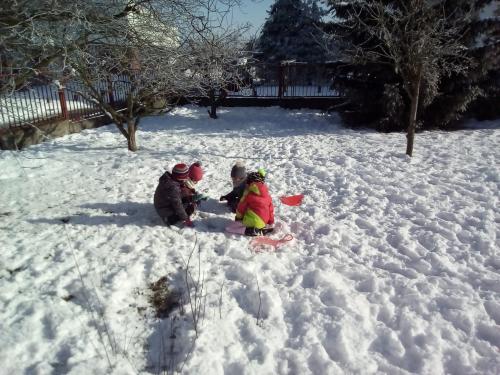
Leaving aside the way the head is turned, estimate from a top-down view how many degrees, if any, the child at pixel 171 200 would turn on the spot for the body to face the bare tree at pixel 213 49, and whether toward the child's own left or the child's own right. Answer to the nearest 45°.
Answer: approximately 90° to the child's own left

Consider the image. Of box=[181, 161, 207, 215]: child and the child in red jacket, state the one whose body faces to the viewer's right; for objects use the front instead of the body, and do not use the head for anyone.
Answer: the child

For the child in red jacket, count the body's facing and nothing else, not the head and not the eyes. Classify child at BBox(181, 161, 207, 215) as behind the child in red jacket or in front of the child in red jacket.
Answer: in front

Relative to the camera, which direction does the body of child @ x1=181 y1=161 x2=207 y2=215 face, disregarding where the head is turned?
to the viewer's right

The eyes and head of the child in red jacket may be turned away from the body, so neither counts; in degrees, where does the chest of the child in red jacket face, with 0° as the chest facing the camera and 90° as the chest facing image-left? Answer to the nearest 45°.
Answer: approximately 135°

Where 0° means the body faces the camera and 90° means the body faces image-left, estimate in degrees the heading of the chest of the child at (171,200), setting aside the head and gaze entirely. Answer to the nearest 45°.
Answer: approximately 270°

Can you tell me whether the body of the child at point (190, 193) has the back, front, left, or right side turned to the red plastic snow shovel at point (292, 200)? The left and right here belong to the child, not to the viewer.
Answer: front

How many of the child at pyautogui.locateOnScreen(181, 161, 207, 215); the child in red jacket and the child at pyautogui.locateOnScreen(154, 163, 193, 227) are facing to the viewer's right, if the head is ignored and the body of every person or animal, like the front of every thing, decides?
2
